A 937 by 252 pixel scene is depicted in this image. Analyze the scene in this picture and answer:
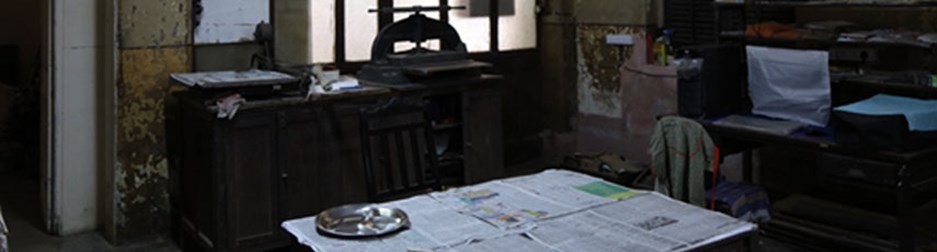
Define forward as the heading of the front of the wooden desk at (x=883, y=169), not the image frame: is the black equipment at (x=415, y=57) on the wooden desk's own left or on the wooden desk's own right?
on the wooden desk's own right

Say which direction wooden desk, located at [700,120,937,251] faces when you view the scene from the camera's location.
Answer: facing the viewer and to the left of the viewer

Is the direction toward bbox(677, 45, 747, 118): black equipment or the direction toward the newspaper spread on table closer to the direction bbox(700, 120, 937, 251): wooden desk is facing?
the newspaper spread on table

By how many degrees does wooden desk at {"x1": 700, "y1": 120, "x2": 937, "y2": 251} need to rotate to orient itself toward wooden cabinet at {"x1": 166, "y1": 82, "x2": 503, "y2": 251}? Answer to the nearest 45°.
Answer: approximately 45° to its right

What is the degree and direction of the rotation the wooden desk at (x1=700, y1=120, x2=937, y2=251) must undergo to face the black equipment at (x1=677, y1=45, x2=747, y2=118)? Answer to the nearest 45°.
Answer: approximately 90° to its right

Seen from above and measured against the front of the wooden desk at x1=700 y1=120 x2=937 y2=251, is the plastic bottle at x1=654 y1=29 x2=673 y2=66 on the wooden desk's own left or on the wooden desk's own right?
on the wooden desk's own right

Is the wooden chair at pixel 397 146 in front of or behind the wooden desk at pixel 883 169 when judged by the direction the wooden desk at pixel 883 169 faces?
in front

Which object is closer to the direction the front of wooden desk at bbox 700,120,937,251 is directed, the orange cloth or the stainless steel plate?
the stainless steel plate
